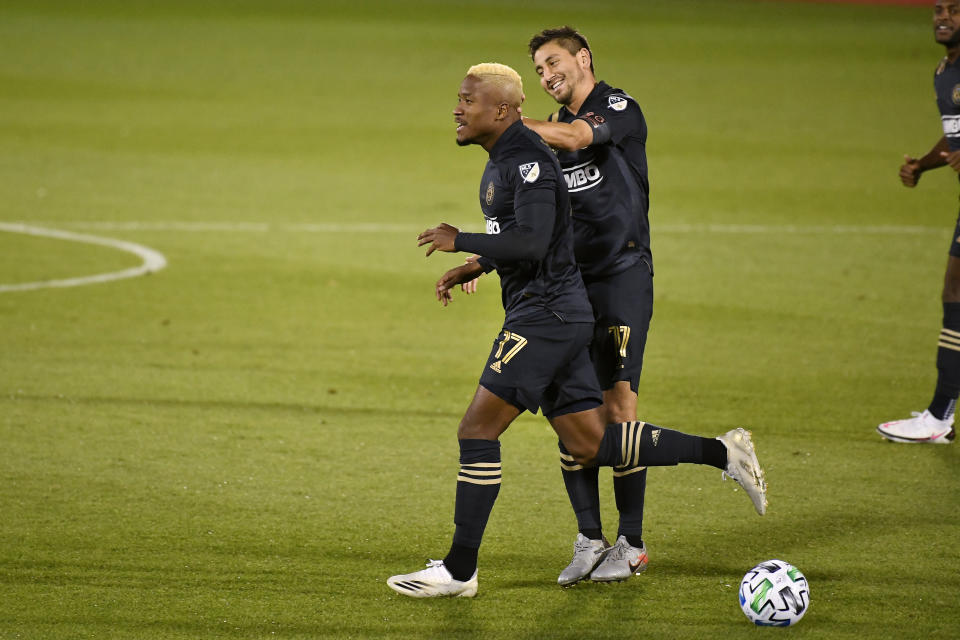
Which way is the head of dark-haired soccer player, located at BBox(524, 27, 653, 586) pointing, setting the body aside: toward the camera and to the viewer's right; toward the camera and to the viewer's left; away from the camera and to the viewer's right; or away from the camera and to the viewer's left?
toward the camera and to the viewer's left

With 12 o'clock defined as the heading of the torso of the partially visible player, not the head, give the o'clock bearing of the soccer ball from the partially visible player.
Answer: The soccer ball is roughly at 11 o'clock from the partially visible player.

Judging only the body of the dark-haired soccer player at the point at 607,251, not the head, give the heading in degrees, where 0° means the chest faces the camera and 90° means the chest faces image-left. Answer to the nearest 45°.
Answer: approximately 45°

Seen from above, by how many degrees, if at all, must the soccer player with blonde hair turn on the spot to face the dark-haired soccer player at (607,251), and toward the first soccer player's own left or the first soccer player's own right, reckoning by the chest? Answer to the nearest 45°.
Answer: approximately 135° to the first soccer player's own right

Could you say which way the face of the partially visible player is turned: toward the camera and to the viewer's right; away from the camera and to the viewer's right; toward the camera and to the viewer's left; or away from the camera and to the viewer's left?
toward the camera and to the viewer's left

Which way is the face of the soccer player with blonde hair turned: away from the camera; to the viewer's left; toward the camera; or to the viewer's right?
to the viewer's left

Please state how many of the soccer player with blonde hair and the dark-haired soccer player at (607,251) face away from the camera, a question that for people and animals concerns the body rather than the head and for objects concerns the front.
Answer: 0

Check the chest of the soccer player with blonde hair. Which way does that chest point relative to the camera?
to the viewer's left

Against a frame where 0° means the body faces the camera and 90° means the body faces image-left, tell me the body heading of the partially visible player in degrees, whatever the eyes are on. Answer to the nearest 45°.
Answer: approximately 45°

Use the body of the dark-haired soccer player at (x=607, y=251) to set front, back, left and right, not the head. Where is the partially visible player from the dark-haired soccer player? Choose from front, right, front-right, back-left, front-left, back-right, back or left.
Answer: back
